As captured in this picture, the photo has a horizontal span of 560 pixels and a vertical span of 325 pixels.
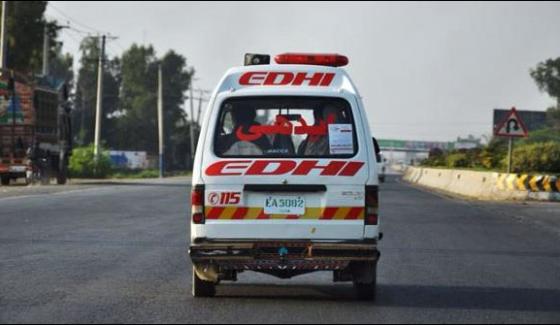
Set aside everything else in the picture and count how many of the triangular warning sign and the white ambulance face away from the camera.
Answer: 1

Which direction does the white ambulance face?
away from the camera

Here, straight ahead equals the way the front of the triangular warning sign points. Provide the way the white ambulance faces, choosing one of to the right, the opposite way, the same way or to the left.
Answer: the opposite way

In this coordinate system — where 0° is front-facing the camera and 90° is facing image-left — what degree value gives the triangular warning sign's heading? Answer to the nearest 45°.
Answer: approximately 0°

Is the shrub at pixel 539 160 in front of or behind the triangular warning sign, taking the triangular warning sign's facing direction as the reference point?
behind

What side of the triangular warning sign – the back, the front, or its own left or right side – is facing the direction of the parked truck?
right

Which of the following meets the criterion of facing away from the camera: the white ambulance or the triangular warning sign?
the white ambulance

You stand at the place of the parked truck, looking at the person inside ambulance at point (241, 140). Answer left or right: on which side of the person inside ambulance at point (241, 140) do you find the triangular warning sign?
left
